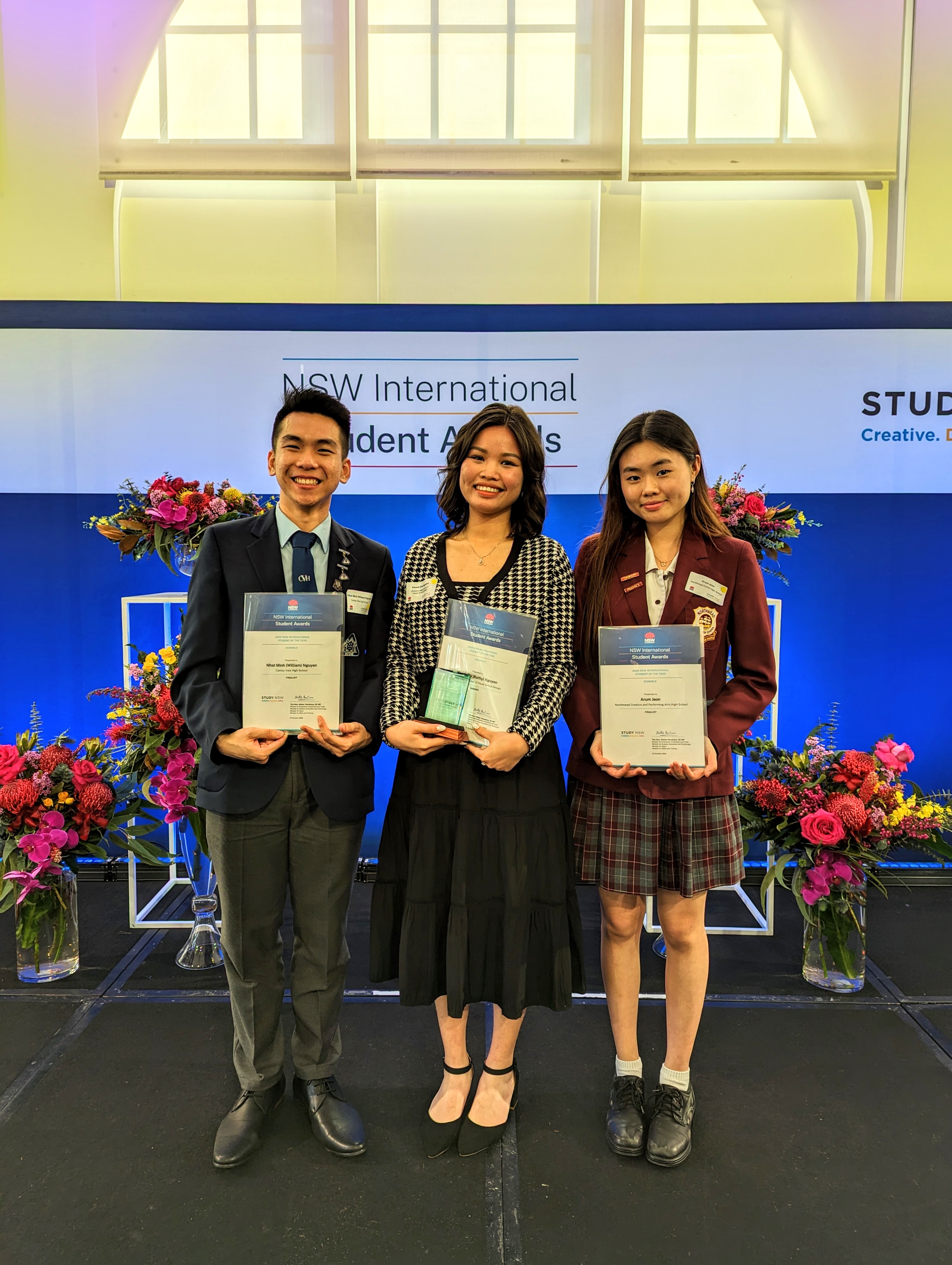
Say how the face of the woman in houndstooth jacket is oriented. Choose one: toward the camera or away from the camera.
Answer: toward the camera

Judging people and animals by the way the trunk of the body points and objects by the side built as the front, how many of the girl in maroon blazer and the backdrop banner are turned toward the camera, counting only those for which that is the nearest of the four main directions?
2

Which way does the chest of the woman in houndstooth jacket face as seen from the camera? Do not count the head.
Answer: toward the camera

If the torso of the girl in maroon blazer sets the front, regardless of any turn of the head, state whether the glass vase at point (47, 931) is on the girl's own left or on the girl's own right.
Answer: on the girl's own right

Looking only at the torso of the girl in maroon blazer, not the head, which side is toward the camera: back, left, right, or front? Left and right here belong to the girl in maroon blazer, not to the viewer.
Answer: front

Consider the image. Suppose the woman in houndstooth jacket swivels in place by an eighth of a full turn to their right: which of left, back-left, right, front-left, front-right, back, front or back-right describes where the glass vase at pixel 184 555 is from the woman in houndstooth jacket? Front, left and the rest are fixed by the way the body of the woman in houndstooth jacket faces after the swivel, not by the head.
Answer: right

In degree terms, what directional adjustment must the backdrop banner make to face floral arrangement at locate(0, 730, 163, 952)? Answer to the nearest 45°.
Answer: approximately 45° to its right

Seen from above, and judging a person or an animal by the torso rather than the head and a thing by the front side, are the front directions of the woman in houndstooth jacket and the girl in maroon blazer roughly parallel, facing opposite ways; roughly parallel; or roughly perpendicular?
roughly parallel

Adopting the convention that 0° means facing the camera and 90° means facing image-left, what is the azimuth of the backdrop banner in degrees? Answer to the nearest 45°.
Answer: approximately 0°

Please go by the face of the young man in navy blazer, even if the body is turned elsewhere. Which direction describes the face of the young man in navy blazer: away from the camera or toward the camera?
toward the camera

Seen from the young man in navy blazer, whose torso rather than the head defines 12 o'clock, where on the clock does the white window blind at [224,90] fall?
The white window blind is roughly at 6 o'clock from the young man in navy blazer.
